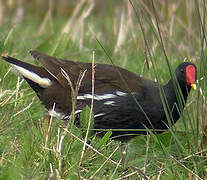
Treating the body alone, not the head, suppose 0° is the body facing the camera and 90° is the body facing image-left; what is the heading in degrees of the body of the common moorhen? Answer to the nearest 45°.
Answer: approximately 270°
